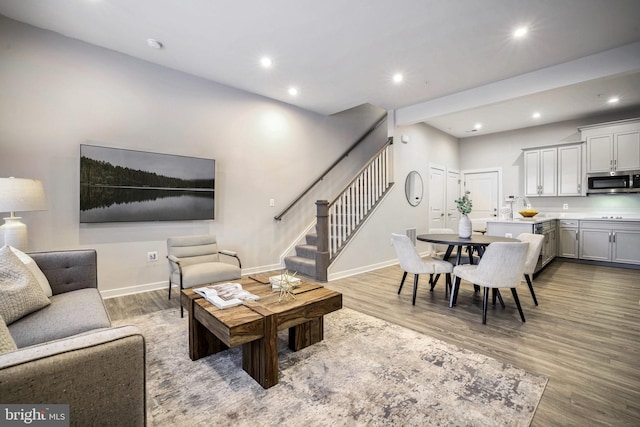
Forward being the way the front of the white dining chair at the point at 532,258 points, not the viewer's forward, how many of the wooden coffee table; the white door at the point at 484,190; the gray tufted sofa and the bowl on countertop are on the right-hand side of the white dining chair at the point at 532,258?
2

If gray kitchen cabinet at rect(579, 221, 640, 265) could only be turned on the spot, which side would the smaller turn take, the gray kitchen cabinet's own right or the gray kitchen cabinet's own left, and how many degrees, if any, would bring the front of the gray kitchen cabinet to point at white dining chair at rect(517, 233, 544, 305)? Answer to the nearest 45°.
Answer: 0° — it already faces it

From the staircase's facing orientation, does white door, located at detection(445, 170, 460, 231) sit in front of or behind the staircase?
behind

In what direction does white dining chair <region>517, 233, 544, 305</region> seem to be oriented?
to the viewer's left

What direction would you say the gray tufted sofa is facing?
to the viewer's right

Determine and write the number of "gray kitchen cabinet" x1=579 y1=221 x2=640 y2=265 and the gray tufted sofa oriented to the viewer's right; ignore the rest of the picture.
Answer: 1

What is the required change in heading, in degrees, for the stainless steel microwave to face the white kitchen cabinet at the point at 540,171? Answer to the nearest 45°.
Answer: approximately 90° to its right
